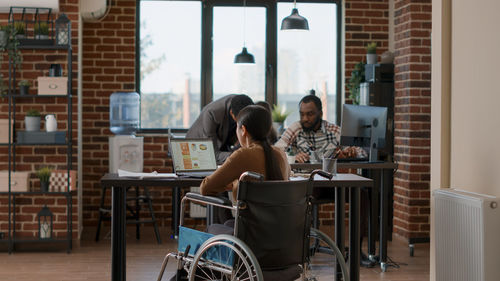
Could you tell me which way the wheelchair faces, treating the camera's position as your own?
facing away from the viewer and to the left of the viewer

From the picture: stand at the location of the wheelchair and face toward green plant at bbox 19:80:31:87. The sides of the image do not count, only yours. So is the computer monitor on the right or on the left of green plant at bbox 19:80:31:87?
right

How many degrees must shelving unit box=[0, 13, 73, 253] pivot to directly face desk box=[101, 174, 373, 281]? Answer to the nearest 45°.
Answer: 0° — it already faces it

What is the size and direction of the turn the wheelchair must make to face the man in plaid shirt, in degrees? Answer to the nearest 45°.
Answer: approximately 45° to its right

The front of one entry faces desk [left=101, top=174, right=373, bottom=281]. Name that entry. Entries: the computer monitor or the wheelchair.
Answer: the wheelchair

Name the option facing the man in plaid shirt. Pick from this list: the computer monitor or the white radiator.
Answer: the computer monitor

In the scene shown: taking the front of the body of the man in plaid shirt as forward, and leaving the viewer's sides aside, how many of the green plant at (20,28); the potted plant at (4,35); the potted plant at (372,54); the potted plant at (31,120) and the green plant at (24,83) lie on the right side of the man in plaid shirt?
4
